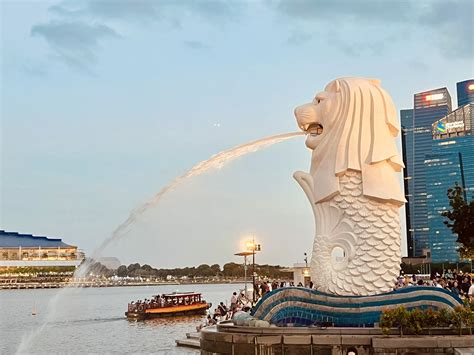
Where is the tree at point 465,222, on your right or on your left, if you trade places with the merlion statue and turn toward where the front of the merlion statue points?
on your right

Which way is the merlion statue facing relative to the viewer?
to the viewer's left

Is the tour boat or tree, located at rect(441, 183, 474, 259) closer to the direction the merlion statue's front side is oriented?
the tour boat
